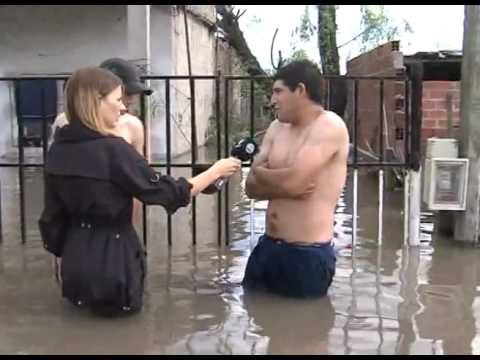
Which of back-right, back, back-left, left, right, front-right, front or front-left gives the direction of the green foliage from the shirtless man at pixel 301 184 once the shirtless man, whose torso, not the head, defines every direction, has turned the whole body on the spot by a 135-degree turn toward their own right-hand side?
front

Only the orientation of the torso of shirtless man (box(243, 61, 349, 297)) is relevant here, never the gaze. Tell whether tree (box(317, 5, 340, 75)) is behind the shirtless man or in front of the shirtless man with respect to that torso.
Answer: behind

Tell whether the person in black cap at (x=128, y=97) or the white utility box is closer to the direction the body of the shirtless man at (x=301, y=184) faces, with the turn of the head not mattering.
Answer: the person in black cap

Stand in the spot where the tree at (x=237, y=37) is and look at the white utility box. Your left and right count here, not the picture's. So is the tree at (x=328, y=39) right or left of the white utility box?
left

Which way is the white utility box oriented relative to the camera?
toward the camera

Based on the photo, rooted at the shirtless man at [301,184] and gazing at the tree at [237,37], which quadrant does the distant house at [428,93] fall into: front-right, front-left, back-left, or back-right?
front-right

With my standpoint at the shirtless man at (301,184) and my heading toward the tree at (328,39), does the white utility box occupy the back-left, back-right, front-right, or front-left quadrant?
front-right

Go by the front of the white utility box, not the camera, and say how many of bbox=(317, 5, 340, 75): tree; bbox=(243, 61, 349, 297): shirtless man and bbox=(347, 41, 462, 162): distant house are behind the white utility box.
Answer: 2

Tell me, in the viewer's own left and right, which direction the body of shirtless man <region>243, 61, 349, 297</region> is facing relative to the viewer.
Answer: facing the viewer and to the left of the viewer

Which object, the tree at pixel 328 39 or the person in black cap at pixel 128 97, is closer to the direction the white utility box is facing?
the person in black cap

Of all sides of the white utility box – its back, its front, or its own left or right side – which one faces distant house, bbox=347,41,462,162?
back

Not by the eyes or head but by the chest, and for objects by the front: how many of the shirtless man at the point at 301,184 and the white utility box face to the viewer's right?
0
